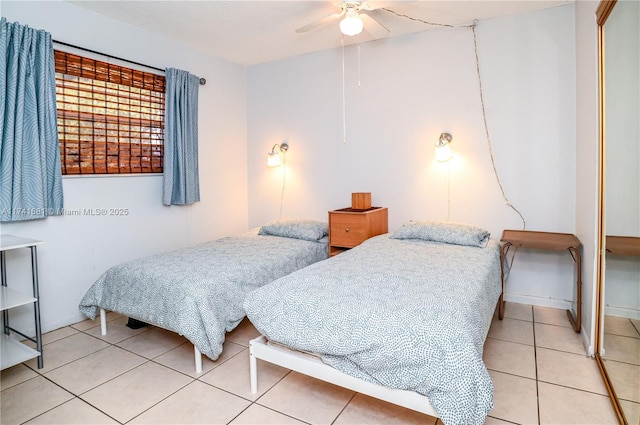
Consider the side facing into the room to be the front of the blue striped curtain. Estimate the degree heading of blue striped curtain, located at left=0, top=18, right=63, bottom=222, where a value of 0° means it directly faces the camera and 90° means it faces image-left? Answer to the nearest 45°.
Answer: approximately 315°

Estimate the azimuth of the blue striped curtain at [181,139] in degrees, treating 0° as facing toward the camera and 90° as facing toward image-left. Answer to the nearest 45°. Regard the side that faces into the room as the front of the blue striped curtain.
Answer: approximately 315°

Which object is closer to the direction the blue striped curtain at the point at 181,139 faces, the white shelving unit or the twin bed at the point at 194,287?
the twin bed

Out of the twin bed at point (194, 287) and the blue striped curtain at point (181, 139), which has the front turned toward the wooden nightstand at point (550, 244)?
the blue striped curtain

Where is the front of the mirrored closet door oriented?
to the viewer's left

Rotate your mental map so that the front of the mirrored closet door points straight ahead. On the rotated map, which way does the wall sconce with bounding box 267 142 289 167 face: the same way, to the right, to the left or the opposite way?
to the left

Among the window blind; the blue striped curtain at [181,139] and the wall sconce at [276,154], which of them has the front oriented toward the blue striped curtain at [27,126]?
the wall sconce

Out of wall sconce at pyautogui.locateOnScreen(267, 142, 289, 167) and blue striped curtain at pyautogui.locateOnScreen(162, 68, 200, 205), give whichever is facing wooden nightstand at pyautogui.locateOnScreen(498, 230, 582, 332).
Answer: the blue striped curtain

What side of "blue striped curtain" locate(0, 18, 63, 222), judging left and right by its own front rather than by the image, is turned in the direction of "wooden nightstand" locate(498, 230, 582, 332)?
front

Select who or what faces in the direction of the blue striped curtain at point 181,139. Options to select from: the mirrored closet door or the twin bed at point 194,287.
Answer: the mirrored closet door

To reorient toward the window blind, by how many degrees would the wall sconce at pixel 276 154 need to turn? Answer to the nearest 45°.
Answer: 0° — it already faces it

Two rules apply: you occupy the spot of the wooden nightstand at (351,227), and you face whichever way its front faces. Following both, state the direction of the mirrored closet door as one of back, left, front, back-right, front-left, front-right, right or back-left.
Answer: left

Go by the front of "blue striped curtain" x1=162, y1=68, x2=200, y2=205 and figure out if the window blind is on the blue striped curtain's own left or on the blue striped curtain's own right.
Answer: on the blue striped curtain's own right

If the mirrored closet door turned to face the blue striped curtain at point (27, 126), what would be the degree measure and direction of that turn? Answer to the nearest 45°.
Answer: approximately 45° to its left

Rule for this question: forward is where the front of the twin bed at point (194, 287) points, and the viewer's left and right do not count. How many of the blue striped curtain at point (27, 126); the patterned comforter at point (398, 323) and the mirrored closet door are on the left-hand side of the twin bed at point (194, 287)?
2
